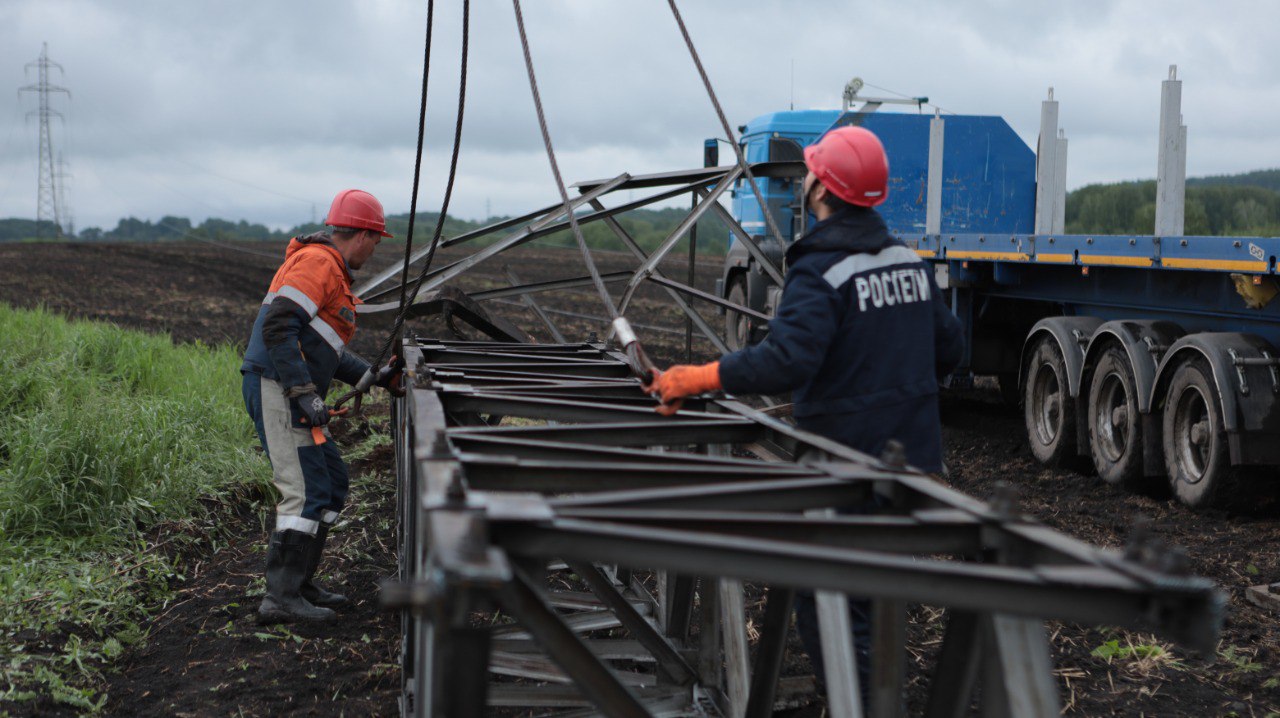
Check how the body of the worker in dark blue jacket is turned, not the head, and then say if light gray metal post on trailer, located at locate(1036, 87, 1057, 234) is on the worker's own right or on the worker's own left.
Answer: on the worker's own right

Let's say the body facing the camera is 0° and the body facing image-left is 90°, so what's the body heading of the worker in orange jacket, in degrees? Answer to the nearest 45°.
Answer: approximately 270°

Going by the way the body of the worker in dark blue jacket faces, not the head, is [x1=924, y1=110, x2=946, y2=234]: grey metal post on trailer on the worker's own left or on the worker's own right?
on the worker's own right

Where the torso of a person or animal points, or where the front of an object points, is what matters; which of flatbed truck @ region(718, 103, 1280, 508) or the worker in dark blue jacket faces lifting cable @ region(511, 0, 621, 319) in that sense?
the worker in dark blue jacket

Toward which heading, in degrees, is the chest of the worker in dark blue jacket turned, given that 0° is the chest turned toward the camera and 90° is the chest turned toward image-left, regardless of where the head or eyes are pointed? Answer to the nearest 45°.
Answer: approximately 135°

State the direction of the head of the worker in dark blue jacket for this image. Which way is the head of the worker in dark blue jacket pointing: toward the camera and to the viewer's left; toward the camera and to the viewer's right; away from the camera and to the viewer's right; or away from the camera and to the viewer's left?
away from the camera and to the viewer's left

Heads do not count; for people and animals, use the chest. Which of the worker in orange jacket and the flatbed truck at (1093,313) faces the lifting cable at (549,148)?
the worker in orange jacket

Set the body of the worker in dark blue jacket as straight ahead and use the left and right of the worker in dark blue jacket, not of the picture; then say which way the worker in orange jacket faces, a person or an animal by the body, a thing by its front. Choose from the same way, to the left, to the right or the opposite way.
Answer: to the right

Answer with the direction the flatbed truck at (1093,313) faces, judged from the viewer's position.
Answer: facing away from the viewer and to the left of the viewer

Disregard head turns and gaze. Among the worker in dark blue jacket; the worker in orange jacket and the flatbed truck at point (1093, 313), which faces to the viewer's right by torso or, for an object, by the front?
the worker in orange jacket

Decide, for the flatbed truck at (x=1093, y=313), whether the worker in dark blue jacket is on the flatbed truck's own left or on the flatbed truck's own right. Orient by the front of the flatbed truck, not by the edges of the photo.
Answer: on the flatbed truck's own left

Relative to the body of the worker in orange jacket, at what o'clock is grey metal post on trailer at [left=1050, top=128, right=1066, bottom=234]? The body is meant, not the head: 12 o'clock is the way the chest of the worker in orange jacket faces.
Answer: The grey metal post on trailer is roughly at 11 o'clock from the worker in orange jacket.
